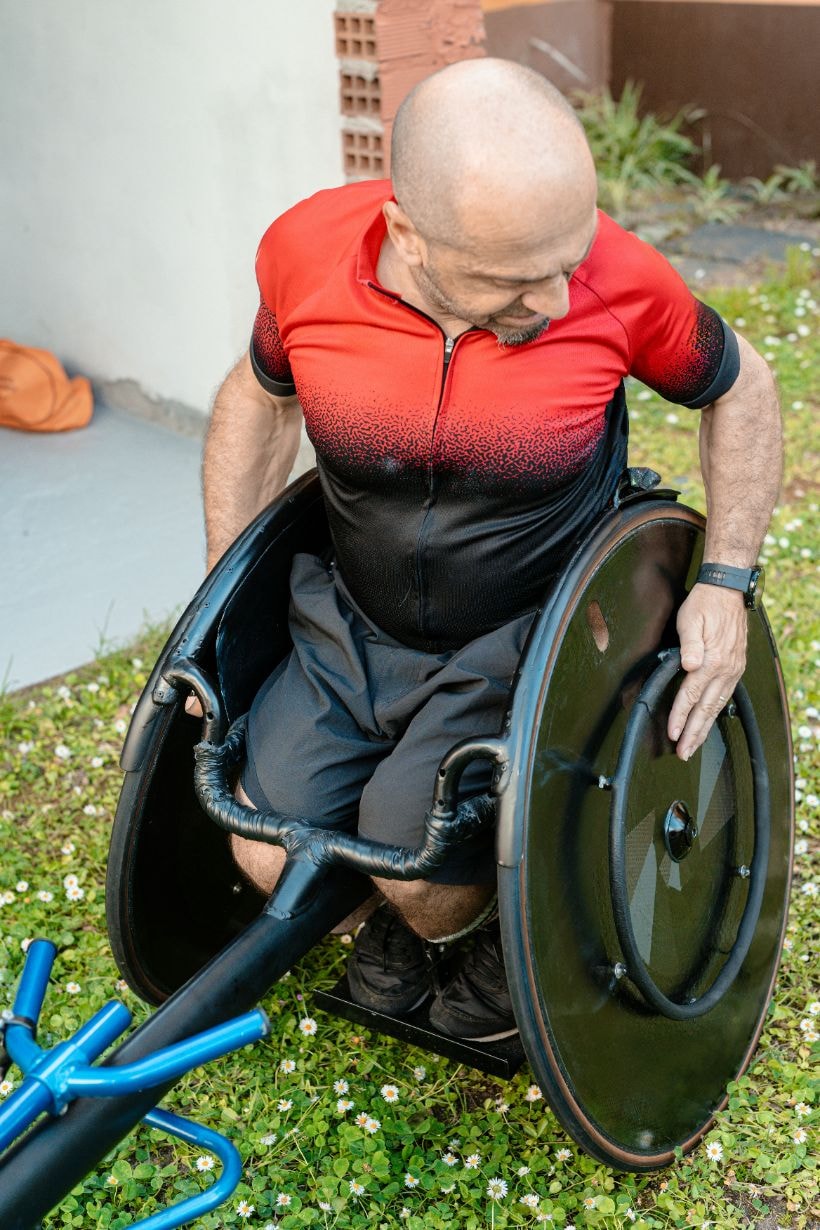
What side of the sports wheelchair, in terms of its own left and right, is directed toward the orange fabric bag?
right

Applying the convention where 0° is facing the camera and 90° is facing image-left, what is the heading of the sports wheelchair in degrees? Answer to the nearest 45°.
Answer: approximately 45°

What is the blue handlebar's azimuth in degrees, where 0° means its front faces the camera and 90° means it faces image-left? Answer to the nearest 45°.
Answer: approximately 45°

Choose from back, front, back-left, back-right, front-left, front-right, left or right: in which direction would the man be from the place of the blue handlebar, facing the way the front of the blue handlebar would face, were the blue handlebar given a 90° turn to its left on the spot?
left

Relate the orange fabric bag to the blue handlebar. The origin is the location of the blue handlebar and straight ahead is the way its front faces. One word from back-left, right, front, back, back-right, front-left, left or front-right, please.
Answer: back-right
